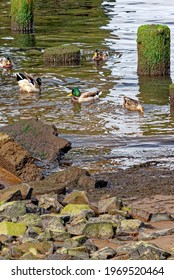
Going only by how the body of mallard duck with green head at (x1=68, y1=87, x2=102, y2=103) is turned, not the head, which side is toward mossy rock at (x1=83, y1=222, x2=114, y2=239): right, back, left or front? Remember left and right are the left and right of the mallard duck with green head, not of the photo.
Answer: left

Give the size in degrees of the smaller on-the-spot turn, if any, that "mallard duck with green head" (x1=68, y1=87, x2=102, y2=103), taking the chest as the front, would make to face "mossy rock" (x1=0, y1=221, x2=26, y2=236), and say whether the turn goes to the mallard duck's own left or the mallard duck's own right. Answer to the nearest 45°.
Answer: approximately 90° to the mallard duck's own left

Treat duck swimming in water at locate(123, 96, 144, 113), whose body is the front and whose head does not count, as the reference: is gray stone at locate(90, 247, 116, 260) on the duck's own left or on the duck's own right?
on the duck's own right

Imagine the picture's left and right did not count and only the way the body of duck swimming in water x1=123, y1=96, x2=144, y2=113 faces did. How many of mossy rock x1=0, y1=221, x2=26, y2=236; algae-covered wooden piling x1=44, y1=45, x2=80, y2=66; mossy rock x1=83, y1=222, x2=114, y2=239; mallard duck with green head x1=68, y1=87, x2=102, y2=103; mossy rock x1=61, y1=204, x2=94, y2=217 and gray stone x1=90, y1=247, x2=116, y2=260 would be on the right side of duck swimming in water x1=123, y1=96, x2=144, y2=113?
4

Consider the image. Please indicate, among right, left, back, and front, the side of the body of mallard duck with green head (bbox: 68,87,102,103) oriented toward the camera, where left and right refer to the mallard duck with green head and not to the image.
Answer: left

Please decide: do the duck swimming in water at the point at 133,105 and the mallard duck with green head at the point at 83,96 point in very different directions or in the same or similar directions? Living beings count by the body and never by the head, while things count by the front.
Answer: very different directions

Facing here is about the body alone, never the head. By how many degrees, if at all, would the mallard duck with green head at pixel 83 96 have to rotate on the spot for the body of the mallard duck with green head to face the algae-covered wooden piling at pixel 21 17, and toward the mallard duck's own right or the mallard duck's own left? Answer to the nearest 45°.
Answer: approximately 90° to the mallard duck's own right

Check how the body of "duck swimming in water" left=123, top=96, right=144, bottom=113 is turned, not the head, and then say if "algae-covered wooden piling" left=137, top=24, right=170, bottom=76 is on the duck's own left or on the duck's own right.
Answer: on the duck's own left

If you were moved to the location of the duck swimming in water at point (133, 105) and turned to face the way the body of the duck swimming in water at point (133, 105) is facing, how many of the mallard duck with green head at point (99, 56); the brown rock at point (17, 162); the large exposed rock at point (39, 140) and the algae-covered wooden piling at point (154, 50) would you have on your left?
2

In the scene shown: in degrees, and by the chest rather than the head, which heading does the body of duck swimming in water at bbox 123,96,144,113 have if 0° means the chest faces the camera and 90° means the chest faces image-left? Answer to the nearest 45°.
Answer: approximately 270°
